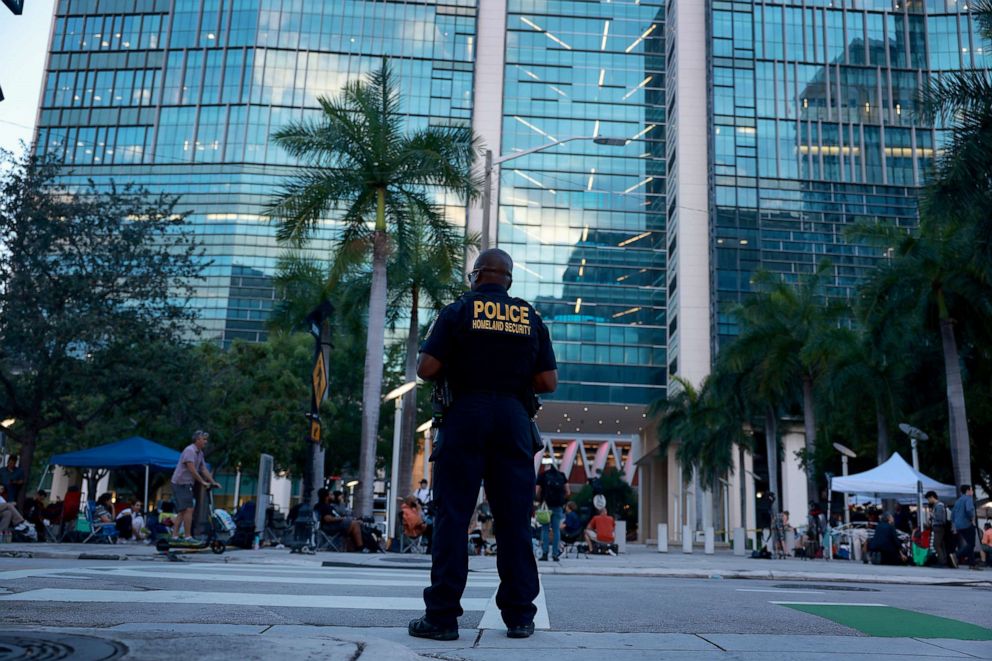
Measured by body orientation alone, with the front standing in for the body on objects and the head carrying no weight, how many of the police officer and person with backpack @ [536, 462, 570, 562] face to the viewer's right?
0

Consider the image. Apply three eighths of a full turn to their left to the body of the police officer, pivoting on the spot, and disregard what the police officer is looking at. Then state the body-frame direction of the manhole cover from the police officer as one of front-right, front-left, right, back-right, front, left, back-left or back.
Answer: front

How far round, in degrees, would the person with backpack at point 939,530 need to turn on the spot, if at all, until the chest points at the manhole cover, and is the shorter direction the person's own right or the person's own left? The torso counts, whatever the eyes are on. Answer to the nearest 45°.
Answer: approximately 90° to the person's own left

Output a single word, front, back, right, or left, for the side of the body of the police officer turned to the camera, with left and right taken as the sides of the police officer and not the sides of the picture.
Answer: back

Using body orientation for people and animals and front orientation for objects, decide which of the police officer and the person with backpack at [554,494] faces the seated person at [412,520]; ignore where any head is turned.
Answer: the police officer

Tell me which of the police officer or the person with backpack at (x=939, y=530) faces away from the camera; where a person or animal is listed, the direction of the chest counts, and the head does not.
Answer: the police officer

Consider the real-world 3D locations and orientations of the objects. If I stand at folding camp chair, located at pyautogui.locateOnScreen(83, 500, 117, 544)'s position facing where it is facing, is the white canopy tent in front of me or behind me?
in front

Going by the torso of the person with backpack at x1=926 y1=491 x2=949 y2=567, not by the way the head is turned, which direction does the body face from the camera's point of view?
to the viewer's left

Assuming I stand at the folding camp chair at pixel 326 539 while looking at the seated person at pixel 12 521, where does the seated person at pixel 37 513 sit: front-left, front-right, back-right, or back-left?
front-right
